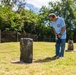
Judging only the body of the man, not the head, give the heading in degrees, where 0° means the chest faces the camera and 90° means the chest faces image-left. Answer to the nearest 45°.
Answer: approximately 45°

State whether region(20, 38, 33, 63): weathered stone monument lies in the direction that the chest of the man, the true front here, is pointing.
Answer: yes
